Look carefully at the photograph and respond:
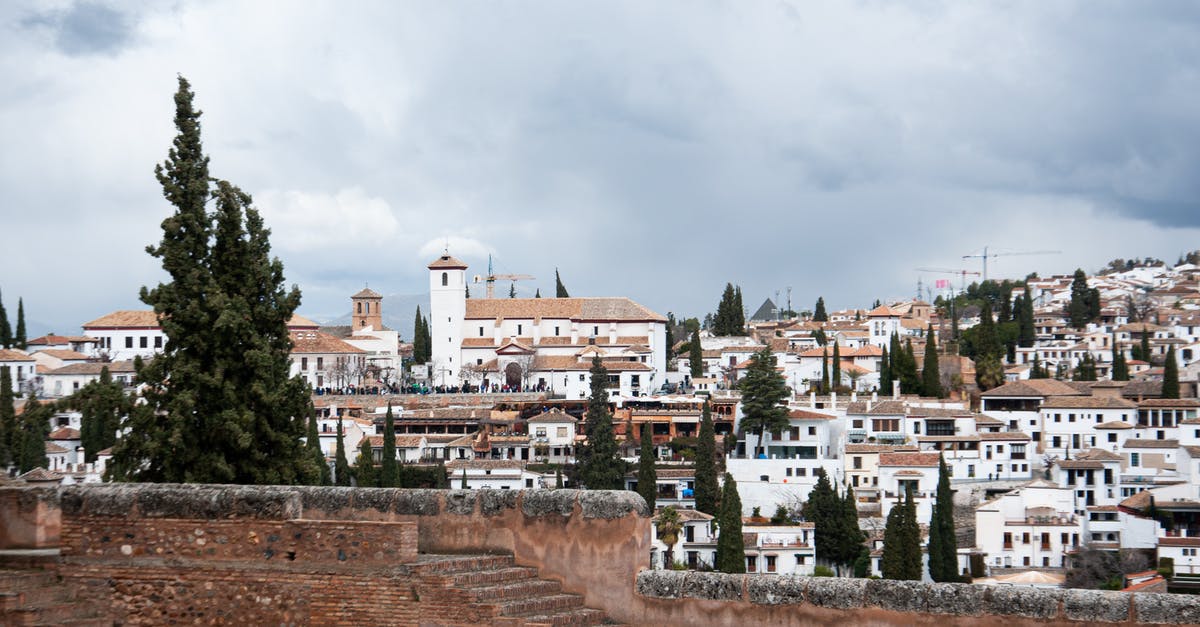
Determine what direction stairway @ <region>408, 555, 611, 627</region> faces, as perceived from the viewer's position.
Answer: facing the viewer and to the right of the viewer

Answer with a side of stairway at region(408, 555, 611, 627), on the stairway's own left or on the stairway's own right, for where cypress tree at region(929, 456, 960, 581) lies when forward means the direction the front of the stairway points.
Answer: on the stairway's own left

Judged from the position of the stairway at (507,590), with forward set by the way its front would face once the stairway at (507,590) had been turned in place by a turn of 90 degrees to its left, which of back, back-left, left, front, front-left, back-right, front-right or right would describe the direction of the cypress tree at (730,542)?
front-left

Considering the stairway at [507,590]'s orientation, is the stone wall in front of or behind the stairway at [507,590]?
in front
